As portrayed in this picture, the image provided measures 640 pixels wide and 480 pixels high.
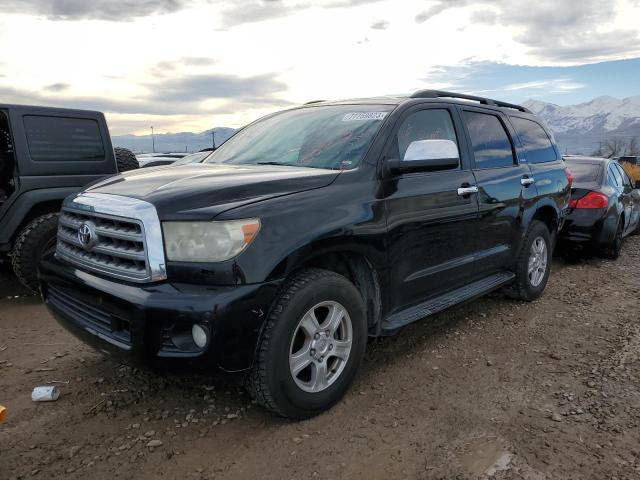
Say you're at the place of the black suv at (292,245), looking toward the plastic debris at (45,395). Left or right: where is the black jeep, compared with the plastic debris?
right

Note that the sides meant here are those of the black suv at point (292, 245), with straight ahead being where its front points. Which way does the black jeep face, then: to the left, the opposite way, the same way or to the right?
the same way

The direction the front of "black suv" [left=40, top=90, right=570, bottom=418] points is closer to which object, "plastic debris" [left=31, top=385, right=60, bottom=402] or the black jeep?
the plastic debris

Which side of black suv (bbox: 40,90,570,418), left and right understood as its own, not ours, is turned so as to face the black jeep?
right

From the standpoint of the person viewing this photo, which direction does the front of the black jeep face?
facing the viewer and to the left of the viewer

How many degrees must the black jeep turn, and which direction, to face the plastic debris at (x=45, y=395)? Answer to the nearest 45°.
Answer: approximately 45° to its left

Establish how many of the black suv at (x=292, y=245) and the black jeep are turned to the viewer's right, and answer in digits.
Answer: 0

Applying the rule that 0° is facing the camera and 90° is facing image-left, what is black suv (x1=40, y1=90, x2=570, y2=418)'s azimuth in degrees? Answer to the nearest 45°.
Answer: approximately 45°

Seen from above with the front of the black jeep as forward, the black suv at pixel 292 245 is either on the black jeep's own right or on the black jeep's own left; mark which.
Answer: on the black jeep's own left
